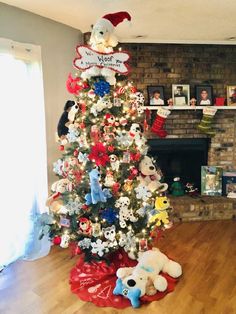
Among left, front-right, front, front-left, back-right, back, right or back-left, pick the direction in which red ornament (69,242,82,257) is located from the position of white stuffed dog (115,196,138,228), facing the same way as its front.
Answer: right

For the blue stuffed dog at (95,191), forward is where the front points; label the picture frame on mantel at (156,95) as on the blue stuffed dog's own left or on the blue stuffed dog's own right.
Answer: on the blue stuffed dog's own left
